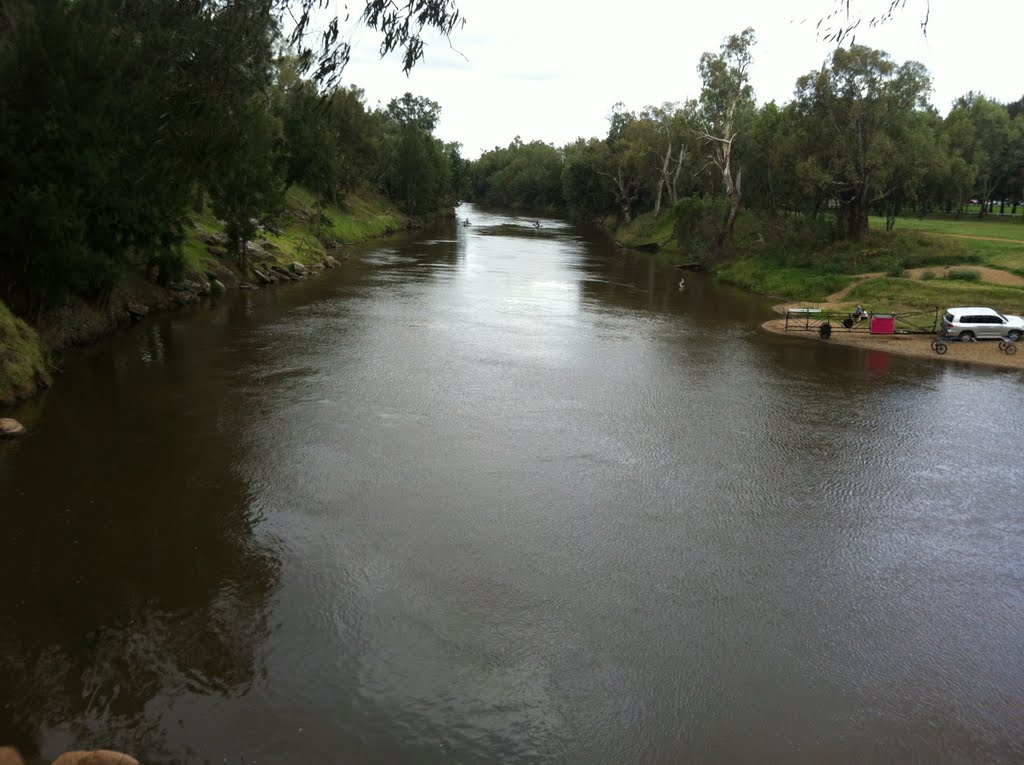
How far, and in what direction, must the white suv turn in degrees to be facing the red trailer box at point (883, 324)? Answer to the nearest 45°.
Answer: approximately 180°

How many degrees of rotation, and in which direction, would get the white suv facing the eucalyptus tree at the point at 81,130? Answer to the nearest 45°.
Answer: approximately 135° to its right

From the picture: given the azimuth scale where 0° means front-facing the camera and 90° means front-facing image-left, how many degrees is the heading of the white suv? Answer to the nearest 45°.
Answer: approximately 270°

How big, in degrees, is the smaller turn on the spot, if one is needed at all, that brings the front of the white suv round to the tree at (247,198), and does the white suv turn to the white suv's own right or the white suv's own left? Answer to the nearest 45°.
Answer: approximately 180°
